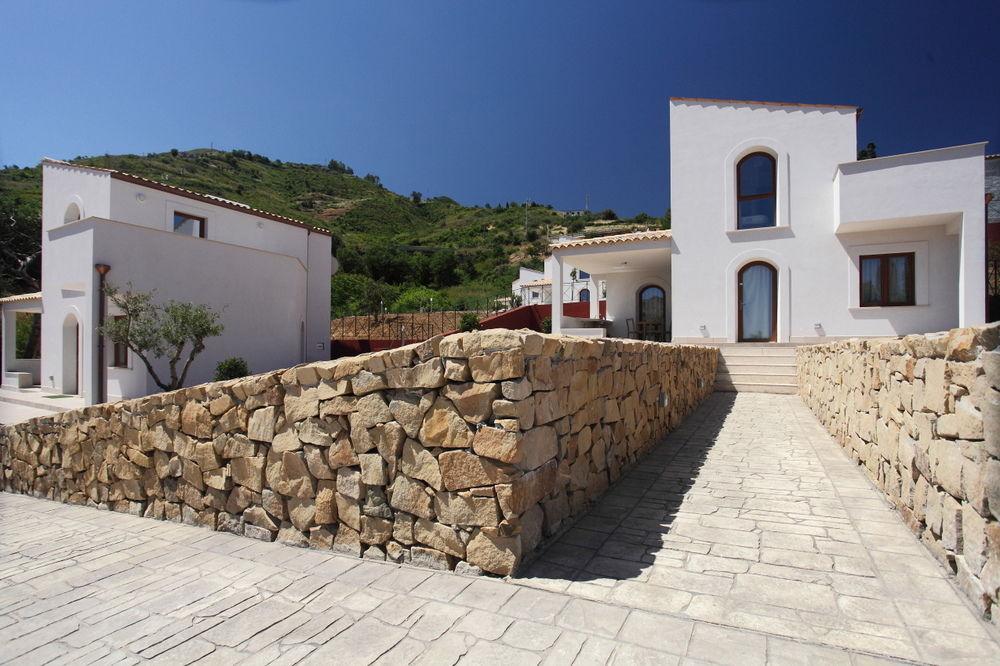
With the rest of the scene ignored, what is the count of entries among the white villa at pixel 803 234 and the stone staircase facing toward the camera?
2

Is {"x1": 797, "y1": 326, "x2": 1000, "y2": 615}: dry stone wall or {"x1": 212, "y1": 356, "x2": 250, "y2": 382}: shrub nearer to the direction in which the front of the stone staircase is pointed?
the dry stone wall

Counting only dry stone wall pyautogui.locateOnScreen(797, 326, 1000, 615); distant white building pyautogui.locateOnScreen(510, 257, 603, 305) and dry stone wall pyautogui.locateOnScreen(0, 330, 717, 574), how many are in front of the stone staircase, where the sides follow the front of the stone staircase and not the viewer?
2

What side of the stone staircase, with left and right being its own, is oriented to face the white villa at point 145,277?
right

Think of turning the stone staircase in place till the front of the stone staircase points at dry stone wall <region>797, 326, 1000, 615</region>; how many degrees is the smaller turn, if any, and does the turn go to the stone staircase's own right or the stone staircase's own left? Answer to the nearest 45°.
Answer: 0° — it already faces it

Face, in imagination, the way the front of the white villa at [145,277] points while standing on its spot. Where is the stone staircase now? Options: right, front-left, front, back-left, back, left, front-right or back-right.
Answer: left

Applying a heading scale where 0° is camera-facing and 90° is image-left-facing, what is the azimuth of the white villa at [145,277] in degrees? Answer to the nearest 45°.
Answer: approximately 45°

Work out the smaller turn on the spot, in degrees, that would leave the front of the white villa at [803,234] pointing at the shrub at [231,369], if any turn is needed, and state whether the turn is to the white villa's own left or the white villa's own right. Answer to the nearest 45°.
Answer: approximately 45° to the white villa's own right

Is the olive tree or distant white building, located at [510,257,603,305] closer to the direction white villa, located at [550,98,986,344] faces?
the olive tree

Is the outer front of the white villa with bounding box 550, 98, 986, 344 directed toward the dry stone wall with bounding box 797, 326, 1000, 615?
yes

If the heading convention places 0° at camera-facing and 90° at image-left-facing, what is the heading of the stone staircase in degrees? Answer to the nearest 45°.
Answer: approximately 0°
